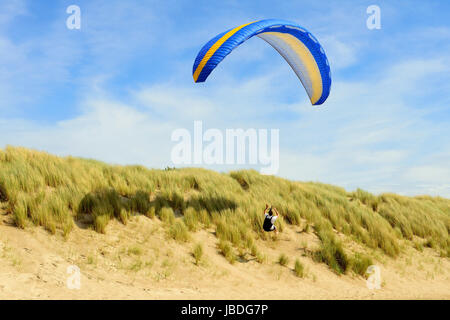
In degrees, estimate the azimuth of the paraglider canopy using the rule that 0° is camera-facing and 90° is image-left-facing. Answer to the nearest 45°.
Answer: approximately 315°
